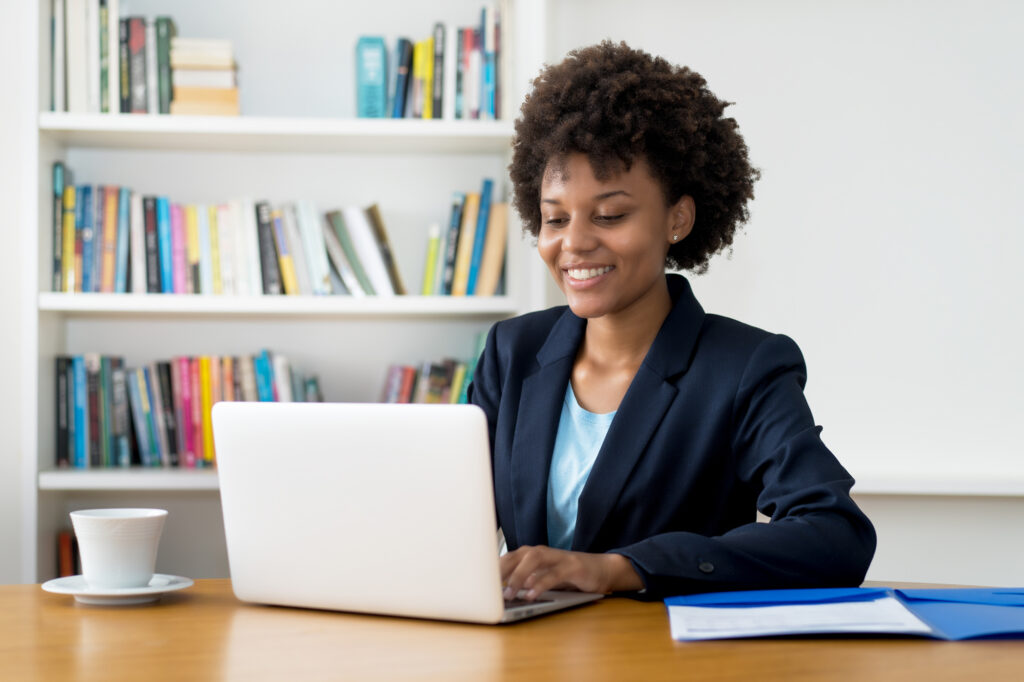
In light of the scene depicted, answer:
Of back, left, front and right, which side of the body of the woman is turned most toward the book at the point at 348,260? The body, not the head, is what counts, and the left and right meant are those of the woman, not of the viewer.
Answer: right

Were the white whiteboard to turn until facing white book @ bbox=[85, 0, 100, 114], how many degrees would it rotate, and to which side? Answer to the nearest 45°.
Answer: approximately 90° to its right

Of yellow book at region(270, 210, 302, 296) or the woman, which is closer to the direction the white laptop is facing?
the woman

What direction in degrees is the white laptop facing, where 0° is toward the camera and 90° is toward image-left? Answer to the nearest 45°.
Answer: approximately 225°

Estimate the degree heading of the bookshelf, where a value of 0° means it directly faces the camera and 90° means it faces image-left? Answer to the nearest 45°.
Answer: approximately 0°

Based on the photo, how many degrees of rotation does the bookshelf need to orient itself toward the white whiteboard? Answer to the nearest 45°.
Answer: approximately 90° to its left

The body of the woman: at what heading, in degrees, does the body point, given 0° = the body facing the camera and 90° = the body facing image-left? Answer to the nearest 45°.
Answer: approximately 45°

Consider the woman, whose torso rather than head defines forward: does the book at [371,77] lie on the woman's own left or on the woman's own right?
on the woman's own right
